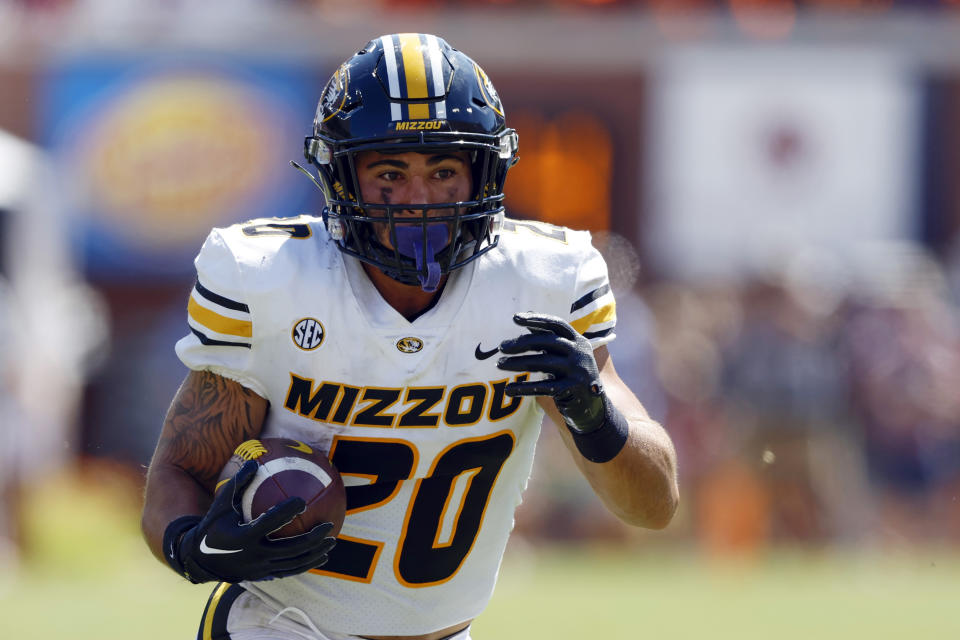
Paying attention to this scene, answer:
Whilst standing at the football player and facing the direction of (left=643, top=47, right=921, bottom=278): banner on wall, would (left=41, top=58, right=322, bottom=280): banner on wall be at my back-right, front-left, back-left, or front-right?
front-left

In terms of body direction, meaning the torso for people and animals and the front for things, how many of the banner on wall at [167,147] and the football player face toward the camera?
2

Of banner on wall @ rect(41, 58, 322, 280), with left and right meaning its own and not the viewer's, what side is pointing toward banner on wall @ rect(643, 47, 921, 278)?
left

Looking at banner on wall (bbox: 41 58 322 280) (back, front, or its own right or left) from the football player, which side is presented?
front

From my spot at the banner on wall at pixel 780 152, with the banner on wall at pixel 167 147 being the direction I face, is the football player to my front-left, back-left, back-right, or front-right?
front-left

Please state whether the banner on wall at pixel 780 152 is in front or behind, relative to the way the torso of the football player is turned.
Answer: behind

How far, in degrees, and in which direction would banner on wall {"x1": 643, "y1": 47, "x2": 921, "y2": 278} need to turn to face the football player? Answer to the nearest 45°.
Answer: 0° — it already faces them

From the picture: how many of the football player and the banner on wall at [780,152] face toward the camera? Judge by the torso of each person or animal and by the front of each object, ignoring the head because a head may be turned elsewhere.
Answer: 2

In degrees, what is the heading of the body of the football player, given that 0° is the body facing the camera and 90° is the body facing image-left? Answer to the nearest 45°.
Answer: approximately 0°

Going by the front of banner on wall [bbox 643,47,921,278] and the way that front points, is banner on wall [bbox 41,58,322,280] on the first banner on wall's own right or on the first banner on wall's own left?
on the first banner on wall's own right

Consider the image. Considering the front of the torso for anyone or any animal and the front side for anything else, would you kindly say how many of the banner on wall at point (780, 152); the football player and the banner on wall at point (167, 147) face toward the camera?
3

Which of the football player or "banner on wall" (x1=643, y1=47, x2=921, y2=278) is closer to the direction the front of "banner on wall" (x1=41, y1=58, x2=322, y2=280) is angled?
the football player

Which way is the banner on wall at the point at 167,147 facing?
toward the camera
